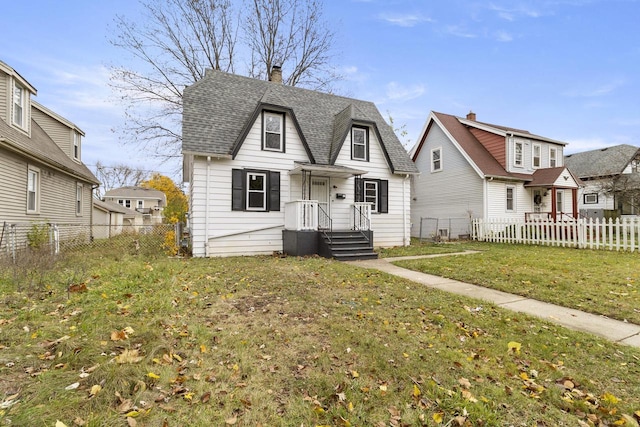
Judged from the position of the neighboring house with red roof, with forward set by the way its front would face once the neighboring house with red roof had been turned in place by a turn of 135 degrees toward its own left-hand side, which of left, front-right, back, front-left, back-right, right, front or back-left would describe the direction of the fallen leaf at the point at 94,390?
back

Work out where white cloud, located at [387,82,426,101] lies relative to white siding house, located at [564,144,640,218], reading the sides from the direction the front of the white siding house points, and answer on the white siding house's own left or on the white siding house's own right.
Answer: on the white siding house's own right

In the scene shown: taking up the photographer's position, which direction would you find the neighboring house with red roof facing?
facing the viewer and to the right of the viewer

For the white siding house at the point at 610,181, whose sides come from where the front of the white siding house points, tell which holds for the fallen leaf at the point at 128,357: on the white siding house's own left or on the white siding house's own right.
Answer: on the white siding house's own right

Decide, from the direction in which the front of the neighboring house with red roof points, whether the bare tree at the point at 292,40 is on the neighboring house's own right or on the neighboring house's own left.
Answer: on the neighboring house's own right

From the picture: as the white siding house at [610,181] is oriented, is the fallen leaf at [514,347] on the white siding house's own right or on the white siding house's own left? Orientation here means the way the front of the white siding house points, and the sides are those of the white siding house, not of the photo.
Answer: on the white siding house's own right

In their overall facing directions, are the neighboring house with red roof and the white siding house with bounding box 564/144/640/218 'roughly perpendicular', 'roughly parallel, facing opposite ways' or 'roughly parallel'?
roughly parallel

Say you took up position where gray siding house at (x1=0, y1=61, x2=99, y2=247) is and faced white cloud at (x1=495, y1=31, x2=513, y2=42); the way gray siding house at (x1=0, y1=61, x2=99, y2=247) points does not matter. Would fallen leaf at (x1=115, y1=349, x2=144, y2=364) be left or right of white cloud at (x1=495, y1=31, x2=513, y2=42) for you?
right

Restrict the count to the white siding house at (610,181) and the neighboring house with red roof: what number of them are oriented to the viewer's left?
0

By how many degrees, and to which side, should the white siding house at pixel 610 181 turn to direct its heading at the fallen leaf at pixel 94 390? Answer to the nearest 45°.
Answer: approximately 45° to its right

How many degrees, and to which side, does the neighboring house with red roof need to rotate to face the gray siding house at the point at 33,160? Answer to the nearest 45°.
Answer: approximately 90° to its right
